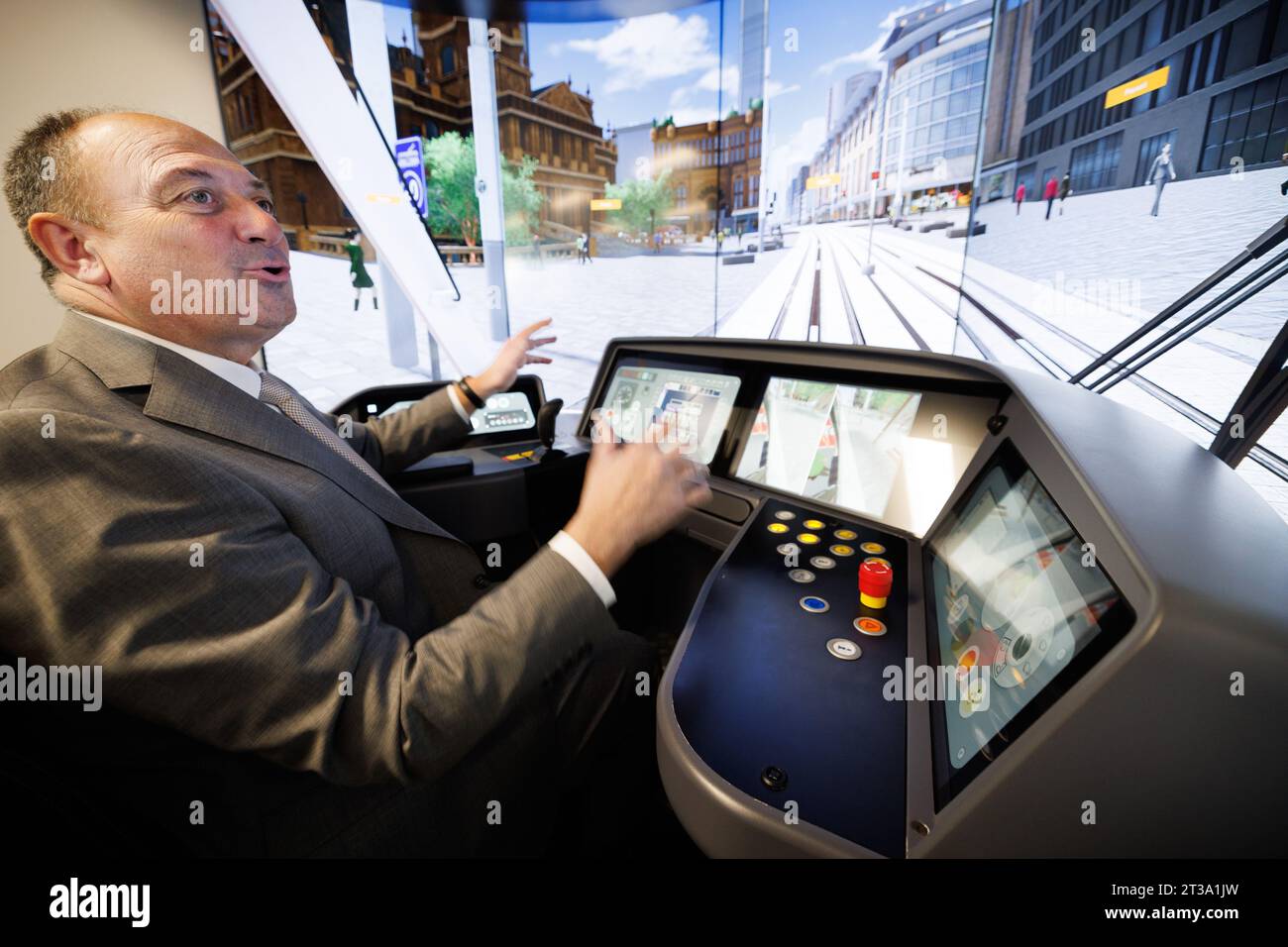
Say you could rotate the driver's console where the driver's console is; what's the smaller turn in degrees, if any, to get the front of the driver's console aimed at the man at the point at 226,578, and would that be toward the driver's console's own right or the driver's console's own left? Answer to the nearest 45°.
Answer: approximately 45° to the driver's console's own right

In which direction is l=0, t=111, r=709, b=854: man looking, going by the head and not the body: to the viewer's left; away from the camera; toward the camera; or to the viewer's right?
to the viewer's right

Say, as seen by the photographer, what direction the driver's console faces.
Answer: facing the viewer and to the left of the viewer
